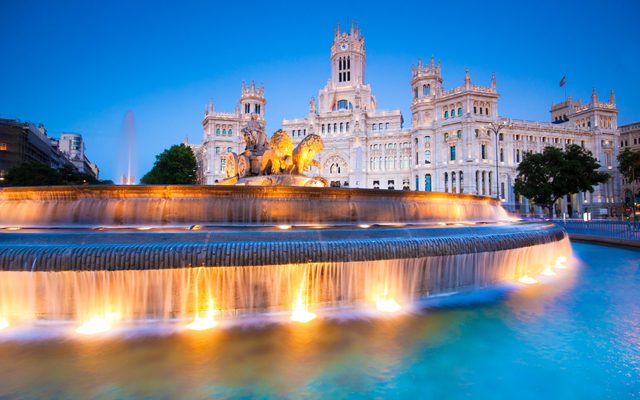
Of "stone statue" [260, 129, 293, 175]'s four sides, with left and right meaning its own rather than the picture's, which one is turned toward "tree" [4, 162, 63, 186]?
back

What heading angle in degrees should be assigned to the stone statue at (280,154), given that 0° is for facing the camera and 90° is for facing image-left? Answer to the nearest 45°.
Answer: approximately 315°

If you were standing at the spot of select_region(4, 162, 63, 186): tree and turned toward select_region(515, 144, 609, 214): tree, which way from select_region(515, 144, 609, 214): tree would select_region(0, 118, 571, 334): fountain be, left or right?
right

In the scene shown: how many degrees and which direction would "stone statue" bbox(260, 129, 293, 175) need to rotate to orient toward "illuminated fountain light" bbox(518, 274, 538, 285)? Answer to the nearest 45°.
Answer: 0° — it already faces it

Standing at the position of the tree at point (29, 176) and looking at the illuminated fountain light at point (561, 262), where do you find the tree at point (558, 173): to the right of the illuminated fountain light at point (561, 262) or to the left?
left
